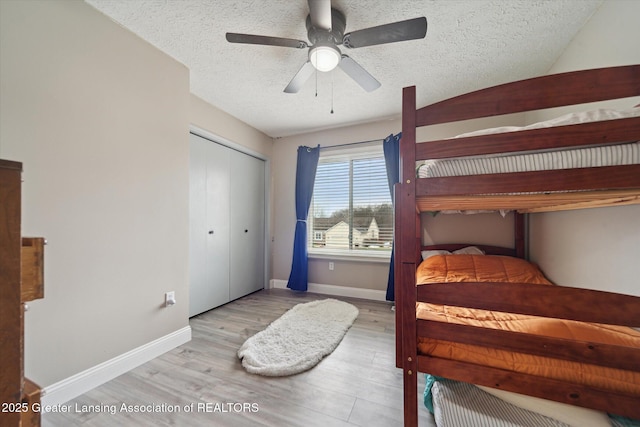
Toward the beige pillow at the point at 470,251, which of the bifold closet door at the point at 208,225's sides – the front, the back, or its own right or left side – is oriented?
front

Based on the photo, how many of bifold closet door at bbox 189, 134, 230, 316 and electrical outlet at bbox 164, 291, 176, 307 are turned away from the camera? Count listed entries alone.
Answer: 0

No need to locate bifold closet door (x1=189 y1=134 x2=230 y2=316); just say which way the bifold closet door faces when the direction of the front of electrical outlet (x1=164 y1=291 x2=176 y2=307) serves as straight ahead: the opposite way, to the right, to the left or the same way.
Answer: the same way

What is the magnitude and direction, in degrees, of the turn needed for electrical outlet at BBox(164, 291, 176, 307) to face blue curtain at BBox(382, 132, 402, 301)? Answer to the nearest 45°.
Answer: approximately 45° to its left

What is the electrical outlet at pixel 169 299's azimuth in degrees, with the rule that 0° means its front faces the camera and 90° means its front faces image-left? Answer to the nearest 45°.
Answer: approximately 315°

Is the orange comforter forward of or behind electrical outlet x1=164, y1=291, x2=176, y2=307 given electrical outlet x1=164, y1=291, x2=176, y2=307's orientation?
forward

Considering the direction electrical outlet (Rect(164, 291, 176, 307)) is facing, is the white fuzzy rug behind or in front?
in front

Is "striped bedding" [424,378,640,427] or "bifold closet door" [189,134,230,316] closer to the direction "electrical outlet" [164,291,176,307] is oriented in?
the striped bedding

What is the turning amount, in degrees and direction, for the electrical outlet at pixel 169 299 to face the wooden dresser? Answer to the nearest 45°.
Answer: approximately 45° to its right

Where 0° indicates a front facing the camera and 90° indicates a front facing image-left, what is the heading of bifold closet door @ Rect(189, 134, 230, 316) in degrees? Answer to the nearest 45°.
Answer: approximately 315°

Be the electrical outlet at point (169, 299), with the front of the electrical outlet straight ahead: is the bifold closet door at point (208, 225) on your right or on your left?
on your left

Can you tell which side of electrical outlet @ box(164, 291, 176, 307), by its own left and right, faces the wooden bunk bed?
front
